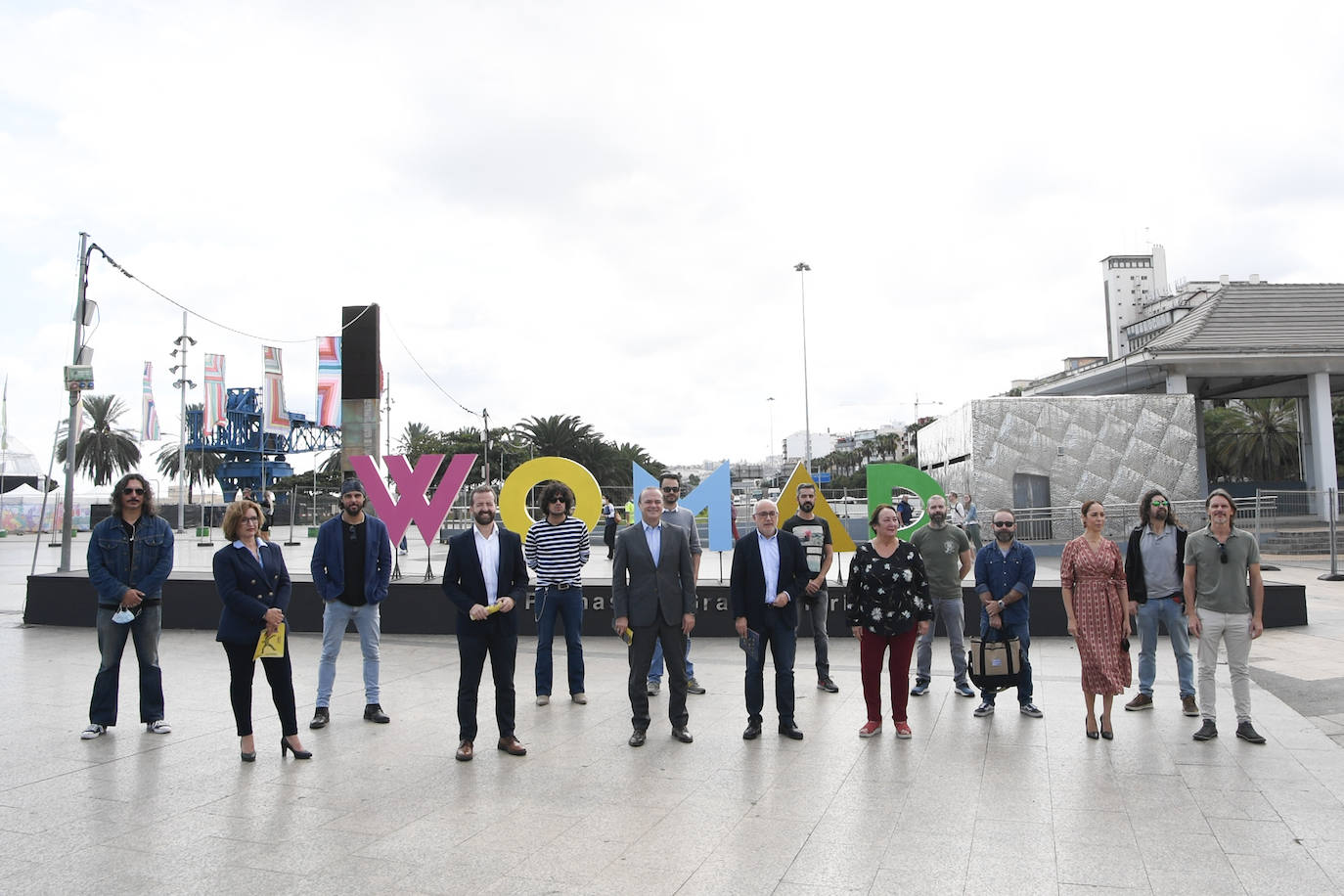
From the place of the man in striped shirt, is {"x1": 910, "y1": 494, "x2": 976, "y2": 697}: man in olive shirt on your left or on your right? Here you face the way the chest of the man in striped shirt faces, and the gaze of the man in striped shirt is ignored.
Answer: on your left

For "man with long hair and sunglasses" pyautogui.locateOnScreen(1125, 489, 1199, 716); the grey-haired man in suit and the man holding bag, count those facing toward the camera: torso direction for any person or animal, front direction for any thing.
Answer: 3

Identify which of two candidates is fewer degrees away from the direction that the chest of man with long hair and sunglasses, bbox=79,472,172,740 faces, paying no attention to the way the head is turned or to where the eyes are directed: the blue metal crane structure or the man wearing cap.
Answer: the man wearing cap

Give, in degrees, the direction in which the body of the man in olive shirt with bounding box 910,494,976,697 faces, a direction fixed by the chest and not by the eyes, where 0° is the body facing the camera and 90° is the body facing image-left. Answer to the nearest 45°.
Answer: approximately 0°

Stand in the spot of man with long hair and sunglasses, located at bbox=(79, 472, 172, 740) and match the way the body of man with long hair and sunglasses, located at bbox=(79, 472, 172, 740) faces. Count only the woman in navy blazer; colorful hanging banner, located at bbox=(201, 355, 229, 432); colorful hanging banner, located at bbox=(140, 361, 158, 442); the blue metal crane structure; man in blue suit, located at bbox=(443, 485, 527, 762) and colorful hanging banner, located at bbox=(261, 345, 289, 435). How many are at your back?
4

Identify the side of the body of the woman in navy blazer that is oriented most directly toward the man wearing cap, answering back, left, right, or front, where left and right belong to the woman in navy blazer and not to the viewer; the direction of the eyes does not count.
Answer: left

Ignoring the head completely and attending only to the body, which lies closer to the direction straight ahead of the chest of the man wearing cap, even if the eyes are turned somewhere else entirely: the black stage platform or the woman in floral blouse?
the woman in floral blouse
